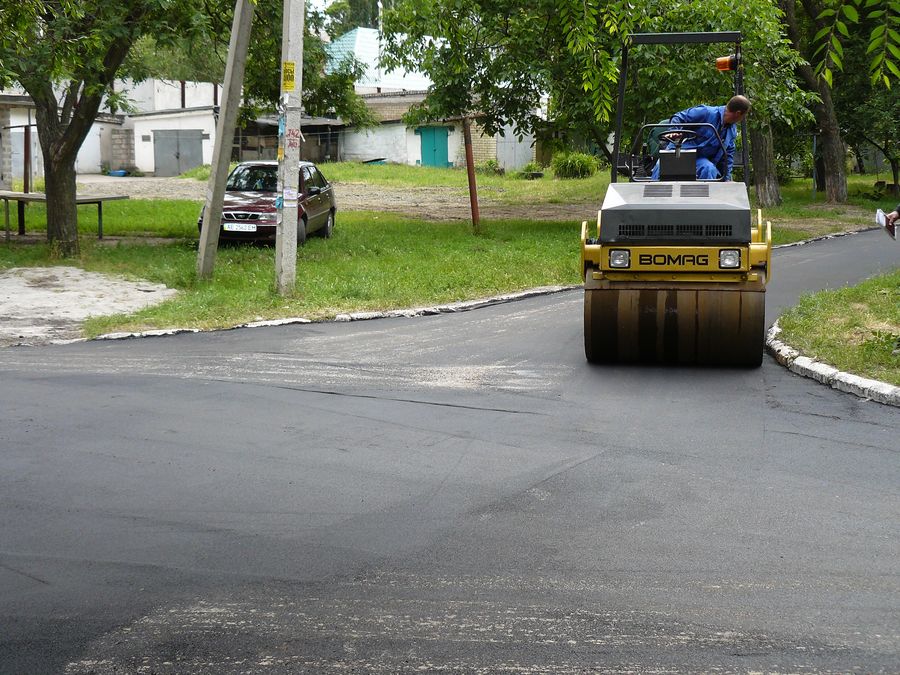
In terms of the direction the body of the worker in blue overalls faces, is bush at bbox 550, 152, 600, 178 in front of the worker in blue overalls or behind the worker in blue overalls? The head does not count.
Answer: behind

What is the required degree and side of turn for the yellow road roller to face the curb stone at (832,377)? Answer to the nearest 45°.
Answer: approximately 90° to its left

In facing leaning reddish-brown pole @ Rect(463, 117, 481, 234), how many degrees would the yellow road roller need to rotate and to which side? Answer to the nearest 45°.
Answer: approximately 180°

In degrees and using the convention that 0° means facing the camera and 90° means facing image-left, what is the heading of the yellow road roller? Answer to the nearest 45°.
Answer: approximately 0°

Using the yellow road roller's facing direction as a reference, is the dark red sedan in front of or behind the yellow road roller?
behind

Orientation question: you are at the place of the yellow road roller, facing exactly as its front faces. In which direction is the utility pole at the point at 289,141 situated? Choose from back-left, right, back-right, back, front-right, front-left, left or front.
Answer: back-right

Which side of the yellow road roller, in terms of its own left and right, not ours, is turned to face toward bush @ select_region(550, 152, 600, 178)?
back

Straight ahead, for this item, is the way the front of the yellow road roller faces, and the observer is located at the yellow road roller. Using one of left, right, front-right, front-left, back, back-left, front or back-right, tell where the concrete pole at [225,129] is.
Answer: back-right

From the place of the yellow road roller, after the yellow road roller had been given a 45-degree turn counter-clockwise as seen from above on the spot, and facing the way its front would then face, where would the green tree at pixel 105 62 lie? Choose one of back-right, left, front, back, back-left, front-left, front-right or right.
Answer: back
